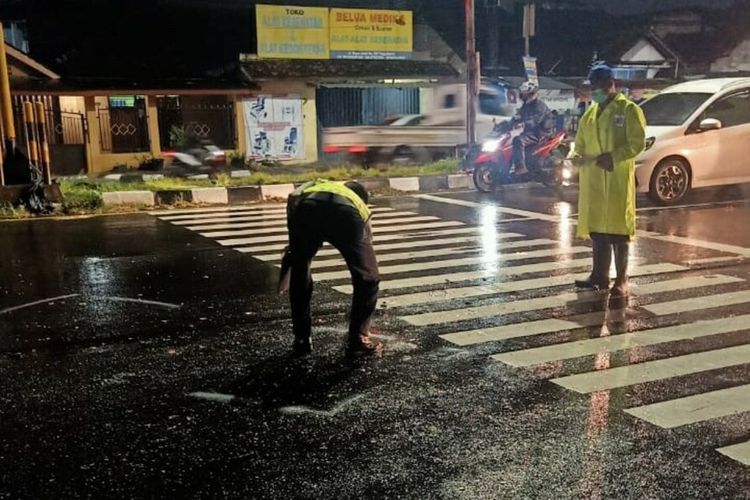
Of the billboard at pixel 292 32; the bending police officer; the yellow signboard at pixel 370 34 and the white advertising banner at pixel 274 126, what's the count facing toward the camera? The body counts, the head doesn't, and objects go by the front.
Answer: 3

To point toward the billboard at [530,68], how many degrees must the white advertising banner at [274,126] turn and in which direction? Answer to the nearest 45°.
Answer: approximately 90° to its left

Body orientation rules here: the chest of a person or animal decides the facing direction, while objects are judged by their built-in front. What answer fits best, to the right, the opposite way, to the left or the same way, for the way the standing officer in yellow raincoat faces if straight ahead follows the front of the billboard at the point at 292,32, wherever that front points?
to the right

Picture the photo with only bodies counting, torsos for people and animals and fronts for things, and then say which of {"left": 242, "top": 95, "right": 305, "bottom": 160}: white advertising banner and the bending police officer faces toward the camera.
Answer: the white advertising banner

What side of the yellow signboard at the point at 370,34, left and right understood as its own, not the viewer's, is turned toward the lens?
front

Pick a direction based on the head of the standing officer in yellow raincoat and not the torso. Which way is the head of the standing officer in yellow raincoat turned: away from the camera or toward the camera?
toward the camera

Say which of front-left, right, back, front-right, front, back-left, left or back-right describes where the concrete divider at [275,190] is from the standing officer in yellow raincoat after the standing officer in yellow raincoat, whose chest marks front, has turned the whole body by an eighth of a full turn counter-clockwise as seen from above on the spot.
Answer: back-right

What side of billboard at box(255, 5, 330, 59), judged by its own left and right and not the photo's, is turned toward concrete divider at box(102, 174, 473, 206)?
front

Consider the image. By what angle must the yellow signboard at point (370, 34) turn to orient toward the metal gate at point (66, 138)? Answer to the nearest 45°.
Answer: approximately 90° to its right

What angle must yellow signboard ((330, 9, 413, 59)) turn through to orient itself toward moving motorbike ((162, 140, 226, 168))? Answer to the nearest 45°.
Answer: approximately 45° to its right

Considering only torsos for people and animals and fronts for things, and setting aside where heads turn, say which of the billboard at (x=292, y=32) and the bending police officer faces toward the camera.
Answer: the billboard

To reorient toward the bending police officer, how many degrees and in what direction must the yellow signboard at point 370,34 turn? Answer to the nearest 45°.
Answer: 0° — it already faces them

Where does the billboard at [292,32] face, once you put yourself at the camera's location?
facing the viewer

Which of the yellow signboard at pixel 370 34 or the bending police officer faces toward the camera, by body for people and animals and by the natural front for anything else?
the yellow signboard

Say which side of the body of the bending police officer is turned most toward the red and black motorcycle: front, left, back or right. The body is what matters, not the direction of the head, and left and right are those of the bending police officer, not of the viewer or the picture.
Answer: front

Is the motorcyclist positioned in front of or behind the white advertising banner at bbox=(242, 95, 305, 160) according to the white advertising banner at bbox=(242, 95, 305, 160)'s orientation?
in front

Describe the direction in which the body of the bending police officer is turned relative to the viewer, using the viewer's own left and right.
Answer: facing away from the viewer and to the right of the viewer

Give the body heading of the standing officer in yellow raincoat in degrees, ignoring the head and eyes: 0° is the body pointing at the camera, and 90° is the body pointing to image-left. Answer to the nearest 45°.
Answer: approximately 45°
